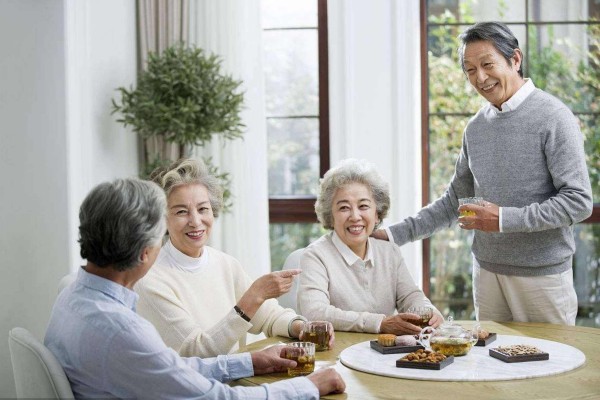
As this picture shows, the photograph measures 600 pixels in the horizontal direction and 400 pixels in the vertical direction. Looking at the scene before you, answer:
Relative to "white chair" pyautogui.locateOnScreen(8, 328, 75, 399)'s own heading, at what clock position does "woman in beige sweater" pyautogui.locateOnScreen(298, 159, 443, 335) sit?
The woman in beige sweater is roughly at 12 o'clock from the white chair.

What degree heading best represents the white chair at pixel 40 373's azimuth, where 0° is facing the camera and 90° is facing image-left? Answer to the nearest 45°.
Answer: approximately 225°

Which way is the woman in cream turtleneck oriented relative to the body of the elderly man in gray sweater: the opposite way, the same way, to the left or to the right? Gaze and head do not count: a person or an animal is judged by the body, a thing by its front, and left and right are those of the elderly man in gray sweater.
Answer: to the left

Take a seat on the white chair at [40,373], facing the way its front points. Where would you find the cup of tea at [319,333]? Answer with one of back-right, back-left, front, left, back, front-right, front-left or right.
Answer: front

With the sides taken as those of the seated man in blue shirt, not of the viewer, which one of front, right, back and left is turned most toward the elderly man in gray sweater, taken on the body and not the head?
front

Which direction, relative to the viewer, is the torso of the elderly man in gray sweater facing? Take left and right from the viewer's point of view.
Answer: facing the viewer and to the left of the viewer

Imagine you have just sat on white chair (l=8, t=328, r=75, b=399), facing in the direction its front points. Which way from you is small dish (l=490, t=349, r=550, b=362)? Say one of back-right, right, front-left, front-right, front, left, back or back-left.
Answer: front-right

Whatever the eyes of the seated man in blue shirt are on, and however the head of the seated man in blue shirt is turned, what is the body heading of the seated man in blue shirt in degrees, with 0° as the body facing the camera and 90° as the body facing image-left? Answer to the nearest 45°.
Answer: approximately 225°

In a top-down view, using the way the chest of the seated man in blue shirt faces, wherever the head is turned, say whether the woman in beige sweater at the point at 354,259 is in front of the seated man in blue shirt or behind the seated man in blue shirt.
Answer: in front

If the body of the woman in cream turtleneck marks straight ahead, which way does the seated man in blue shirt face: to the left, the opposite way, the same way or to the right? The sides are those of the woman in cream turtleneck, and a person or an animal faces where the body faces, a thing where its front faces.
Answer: to the left
